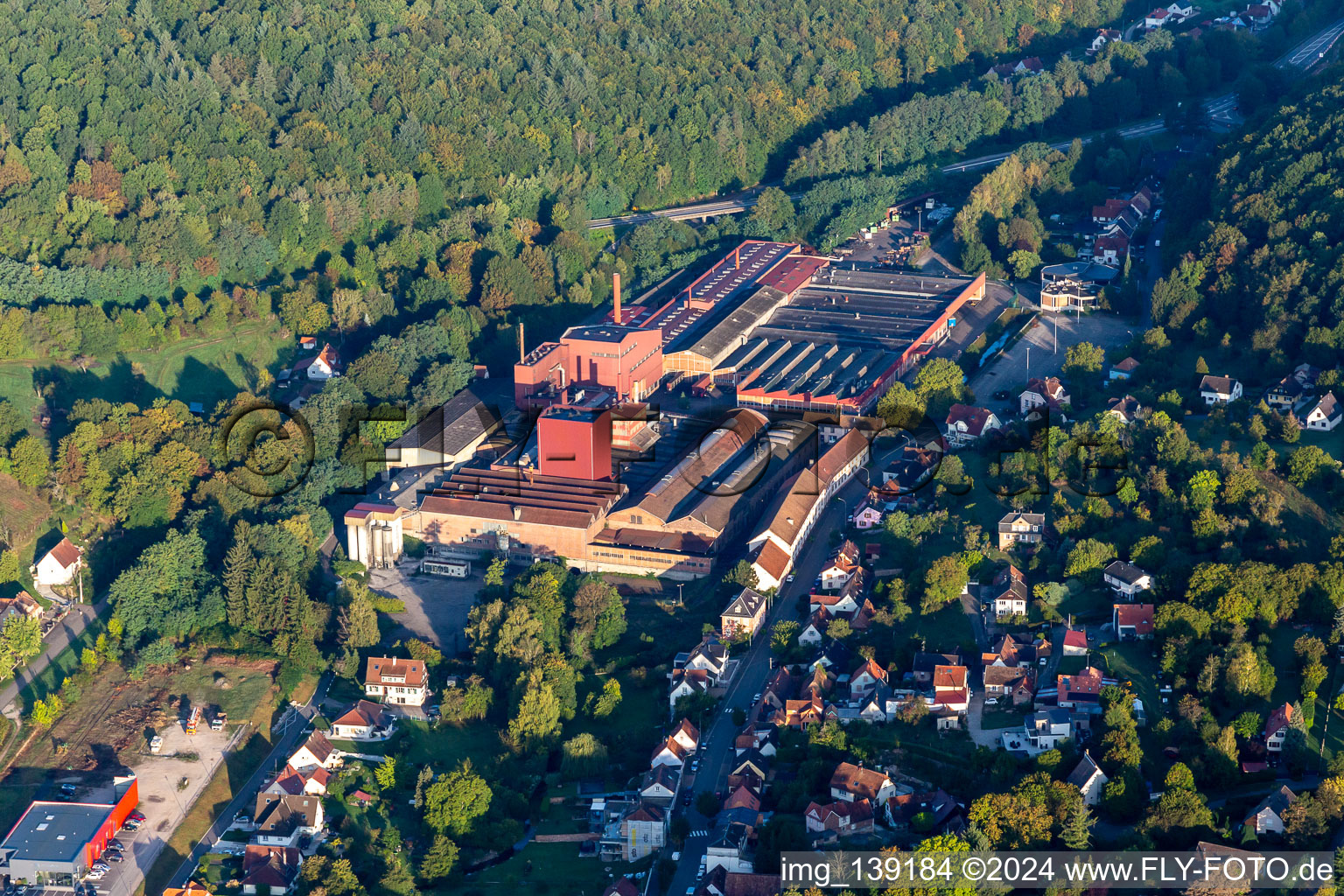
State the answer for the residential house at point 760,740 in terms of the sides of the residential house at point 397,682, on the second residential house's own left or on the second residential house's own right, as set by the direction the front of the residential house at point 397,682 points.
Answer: on the second residential house's own left

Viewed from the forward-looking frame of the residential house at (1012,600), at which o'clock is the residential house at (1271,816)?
the residential house at (1271,816) is roughly at 11 o'clock from the residential house at (1012,600).

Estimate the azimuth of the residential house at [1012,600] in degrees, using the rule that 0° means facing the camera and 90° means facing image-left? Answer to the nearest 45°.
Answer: approximately 0°

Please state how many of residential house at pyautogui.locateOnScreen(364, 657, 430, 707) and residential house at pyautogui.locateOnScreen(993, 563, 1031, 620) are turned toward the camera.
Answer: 2

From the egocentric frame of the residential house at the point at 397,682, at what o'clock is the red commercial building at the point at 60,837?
The red commercial building is roughly at 2 o'clock from the residential house.

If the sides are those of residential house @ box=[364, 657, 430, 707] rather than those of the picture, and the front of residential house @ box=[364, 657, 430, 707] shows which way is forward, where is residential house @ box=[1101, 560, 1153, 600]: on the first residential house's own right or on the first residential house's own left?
on the first residential house's own left

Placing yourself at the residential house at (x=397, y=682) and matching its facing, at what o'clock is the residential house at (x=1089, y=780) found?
the residential house at (x=1089, y=780) is roughly at 10 o'clock from the residential house at (x=397, y=682).

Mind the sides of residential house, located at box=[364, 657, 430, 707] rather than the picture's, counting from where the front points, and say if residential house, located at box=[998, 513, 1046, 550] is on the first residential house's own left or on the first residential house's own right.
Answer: on the first residential house's own left

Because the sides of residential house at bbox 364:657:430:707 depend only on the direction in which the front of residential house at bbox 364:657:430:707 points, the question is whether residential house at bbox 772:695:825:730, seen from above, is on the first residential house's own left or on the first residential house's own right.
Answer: on the first residential house's own left

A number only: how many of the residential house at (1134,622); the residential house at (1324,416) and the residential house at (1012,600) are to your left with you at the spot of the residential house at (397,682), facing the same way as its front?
3

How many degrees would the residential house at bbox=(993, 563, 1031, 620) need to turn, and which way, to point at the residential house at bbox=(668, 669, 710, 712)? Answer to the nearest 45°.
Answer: approximately 90° to its right

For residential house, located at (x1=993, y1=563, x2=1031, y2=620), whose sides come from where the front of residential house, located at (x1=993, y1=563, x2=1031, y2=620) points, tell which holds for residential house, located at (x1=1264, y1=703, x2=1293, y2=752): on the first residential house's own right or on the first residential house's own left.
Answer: on the first residential house's own left
